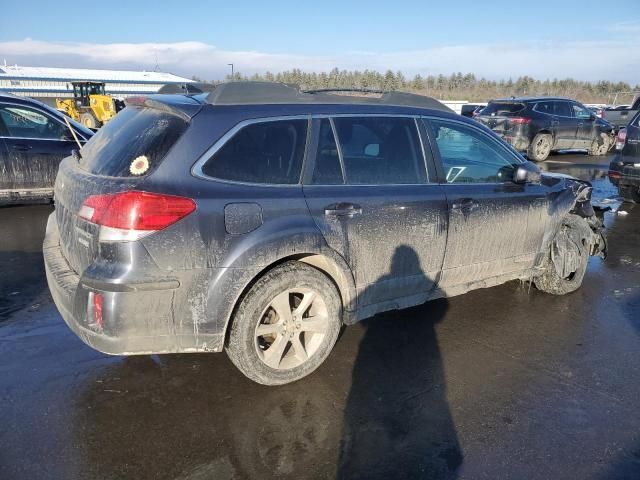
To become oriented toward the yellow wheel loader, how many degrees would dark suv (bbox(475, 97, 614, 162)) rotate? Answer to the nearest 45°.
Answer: approximately 135° to its left

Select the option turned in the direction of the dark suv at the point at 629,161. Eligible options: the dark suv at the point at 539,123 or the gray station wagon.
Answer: the gray station wagon

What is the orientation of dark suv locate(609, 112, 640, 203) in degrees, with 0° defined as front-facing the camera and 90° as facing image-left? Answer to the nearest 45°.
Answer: approximately 225°

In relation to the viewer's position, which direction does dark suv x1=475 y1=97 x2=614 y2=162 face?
facing away from the viewer and to the right of the viewer

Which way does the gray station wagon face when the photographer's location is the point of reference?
facing away from the viewer and to the right of the viewer

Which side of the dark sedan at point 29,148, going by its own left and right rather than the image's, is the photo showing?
right
